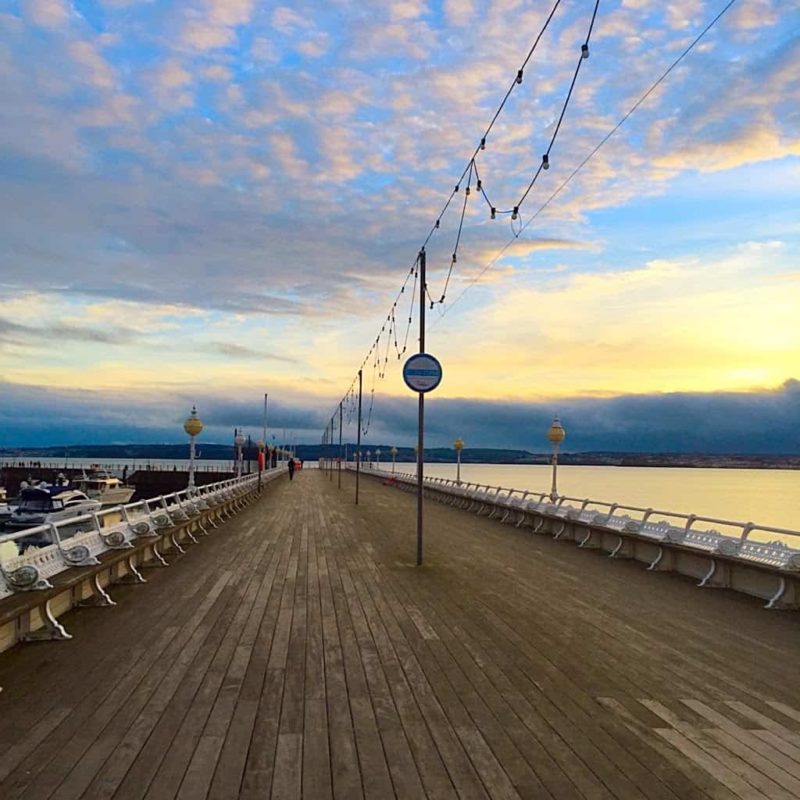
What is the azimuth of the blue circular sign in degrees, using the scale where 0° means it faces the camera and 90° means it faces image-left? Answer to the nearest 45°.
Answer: approximately 0°

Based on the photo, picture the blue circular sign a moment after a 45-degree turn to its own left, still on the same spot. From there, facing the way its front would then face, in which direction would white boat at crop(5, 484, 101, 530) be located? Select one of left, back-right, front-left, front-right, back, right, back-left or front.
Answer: back

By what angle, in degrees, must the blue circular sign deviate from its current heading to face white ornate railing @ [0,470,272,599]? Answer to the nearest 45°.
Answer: approximately 45° to its right

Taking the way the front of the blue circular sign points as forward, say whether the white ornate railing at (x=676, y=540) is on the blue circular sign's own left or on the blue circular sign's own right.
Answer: on the blue circular sign's own left
